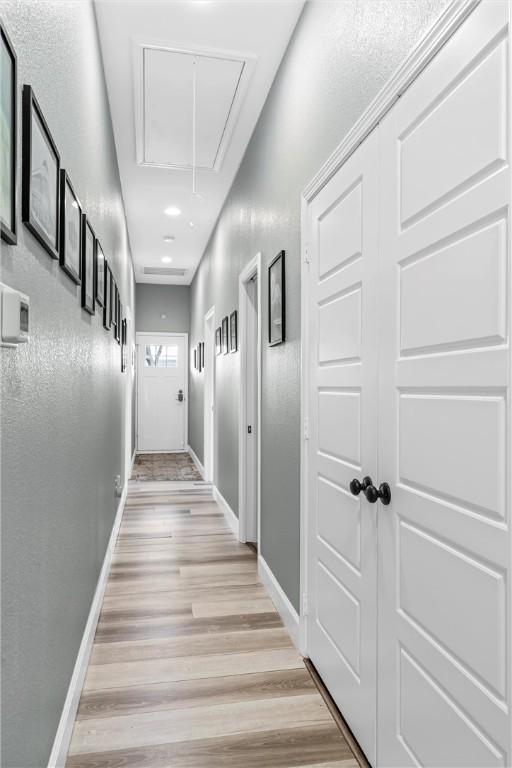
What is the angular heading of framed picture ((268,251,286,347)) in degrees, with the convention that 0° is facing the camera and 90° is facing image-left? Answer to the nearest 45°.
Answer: approximately 90°

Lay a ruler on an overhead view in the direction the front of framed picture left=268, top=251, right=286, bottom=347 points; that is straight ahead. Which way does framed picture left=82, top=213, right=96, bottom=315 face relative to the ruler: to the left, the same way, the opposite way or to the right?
the opposite way

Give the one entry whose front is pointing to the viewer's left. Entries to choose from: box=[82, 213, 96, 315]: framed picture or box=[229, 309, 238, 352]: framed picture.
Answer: box=[229, 309, 238, 352]: framed picture

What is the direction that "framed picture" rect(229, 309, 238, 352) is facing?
to the viewer's left

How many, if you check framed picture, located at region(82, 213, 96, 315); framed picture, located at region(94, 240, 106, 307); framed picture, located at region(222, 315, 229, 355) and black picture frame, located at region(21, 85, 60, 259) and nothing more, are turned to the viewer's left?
1

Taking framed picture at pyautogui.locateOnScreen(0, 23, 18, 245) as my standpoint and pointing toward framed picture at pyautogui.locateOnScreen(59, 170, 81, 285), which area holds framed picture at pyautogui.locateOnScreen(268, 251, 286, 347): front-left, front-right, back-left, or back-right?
front-right

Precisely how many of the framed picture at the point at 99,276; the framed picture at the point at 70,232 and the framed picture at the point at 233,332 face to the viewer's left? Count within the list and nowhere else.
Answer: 1

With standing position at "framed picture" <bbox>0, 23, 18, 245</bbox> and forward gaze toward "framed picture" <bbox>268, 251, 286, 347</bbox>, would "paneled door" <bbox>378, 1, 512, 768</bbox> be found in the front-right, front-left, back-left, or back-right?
front-right

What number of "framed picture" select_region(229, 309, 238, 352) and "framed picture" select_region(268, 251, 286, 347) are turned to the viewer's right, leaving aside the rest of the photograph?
0

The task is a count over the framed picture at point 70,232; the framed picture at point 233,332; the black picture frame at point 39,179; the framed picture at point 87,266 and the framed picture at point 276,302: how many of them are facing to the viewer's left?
2

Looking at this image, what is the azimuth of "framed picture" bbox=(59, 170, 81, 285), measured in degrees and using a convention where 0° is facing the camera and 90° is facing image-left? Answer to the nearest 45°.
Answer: approximately 270°

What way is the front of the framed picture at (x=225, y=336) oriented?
to the viewer's left

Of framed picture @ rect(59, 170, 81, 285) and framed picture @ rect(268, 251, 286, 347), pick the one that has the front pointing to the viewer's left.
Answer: framed picture @ rect(268, 251, 286, 347)

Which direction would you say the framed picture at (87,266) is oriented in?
to the viewer's right

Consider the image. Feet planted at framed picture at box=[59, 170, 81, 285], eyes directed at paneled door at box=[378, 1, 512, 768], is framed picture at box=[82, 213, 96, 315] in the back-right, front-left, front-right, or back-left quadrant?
back-left
